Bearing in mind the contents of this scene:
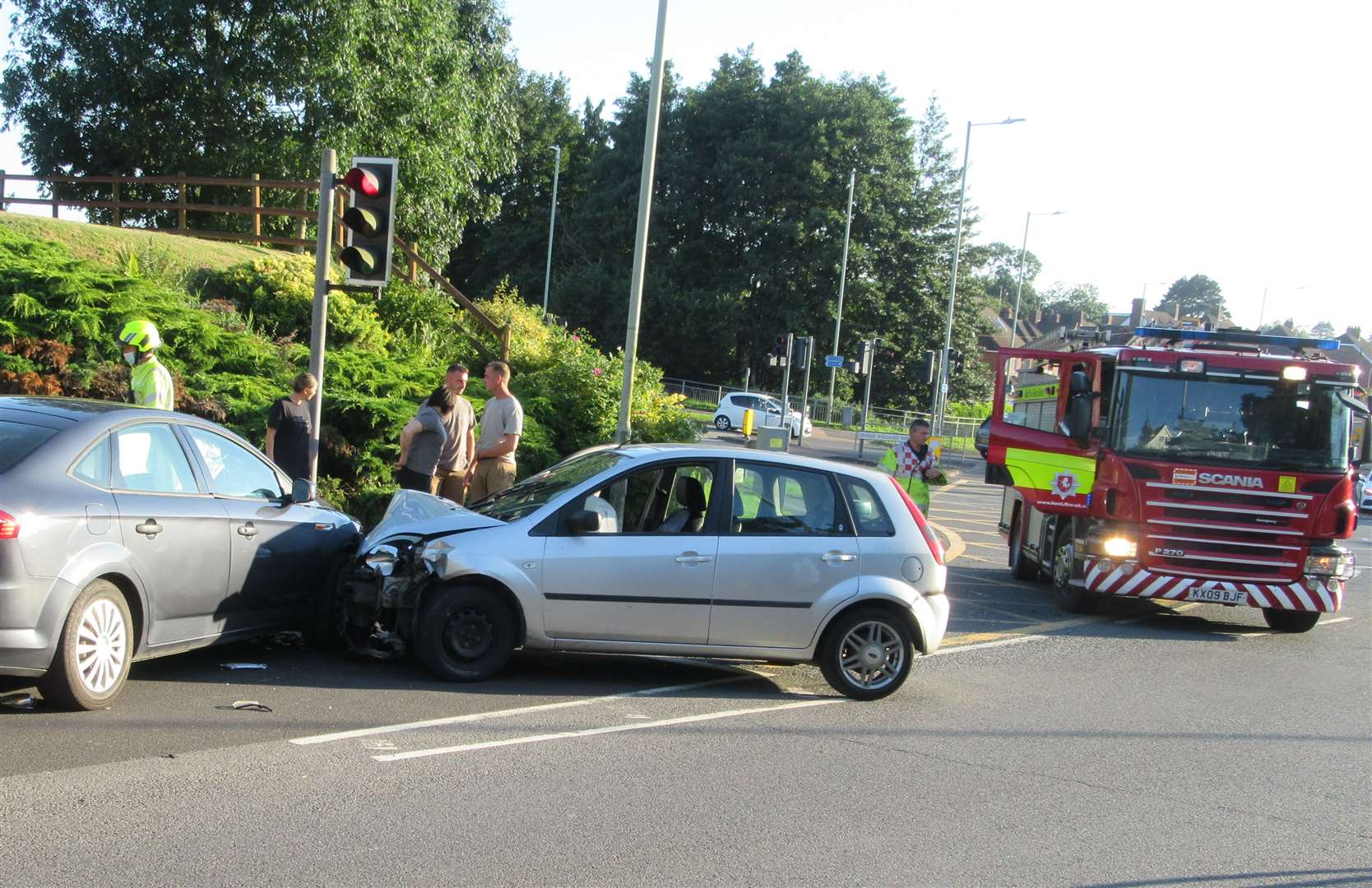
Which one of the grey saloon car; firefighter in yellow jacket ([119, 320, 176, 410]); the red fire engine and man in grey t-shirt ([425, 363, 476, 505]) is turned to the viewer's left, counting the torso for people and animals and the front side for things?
the firefighter in yellow jacket

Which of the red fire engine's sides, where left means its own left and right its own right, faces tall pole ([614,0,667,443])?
right

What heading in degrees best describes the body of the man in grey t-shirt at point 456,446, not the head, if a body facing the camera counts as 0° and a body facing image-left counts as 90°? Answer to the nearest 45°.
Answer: approximately 315°

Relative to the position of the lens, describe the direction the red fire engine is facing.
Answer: facing the viewer

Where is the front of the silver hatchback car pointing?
to the viewer's left

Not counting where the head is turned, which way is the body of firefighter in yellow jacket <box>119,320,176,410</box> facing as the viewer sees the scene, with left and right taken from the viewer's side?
facing to the left of the viewer

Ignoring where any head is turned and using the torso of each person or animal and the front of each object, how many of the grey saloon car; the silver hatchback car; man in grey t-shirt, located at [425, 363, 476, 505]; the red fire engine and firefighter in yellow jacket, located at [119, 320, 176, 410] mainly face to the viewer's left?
2

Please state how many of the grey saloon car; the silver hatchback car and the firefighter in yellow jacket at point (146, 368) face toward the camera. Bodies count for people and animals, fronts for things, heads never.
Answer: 0

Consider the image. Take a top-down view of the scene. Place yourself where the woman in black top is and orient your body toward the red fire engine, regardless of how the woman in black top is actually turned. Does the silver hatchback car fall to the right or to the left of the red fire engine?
right

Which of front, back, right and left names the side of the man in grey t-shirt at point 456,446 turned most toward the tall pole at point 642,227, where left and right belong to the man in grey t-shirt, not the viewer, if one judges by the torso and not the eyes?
left

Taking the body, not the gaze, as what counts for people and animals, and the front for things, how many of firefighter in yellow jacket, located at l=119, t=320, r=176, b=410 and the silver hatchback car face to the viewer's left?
2

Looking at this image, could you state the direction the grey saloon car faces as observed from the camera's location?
facing away from the viewer and to the right of the viewer
